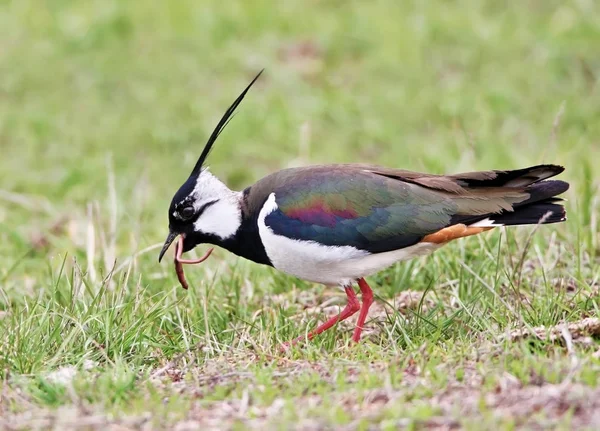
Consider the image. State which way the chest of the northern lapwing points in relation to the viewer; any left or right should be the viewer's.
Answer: facing to the left of the viewer
